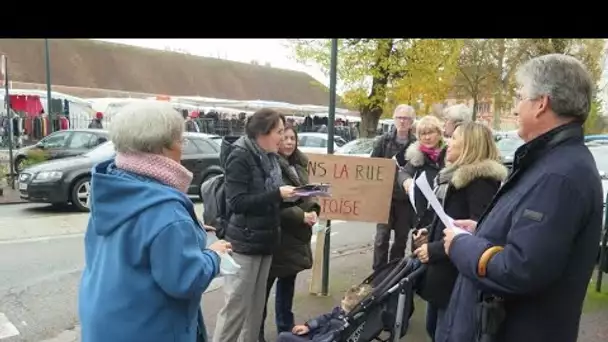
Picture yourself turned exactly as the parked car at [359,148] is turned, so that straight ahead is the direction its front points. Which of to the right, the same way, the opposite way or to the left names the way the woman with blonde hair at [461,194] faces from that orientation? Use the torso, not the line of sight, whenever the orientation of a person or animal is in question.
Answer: the same way

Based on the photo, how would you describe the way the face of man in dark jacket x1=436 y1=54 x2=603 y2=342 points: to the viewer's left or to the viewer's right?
to the viewer's left

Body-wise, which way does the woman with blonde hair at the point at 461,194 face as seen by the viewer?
to the viewer's left

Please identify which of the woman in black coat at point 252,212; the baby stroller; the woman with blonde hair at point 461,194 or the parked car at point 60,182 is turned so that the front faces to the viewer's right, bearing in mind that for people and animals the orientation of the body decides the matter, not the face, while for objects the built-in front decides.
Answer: the woman in black coat

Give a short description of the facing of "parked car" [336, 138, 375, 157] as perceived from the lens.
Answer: facing to the left of the viewer

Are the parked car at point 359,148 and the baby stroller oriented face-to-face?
no

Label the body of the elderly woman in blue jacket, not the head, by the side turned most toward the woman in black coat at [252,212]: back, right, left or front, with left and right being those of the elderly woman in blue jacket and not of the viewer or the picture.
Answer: front

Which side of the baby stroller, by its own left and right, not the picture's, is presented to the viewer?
left

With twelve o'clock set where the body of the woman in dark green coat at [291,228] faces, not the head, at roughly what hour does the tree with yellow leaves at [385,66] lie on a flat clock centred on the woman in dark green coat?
The tree with yellow leaves is roughly at 8 o'clock from the woman in dark green coat.

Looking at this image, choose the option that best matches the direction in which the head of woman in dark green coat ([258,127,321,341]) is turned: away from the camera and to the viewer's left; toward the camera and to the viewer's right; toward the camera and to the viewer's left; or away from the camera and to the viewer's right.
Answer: toward the camera and to the viewer's left

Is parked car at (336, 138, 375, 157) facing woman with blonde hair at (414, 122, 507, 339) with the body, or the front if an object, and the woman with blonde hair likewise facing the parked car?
no

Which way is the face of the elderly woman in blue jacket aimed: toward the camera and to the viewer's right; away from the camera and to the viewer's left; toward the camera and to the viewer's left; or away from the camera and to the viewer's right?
away from the camera and to the viewer's right

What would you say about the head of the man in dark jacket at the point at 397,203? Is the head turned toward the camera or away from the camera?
toward the camera

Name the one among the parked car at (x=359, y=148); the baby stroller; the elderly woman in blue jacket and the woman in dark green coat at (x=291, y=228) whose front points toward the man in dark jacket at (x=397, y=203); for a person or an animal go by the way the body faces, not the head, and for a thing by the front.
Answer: the elderly woman in blue jacket

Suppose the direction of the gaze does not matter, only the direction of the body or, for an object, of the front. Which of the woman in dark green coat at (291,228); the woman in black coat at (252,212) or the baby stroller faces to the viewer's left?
the baby stroller

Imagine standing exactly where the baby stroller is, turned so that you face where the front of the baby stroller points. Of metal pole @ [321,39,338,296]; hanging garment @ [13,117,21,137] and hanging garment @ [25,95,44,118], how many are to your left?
0

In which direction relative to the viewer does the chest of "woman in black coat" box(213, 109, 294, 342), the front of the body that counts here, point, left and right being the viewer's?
facing to the right of the viewer

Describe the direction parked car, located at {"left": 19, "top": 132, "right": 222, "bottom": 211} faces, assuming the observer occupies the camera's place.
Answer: facing the viewer and to the left of the viewer
